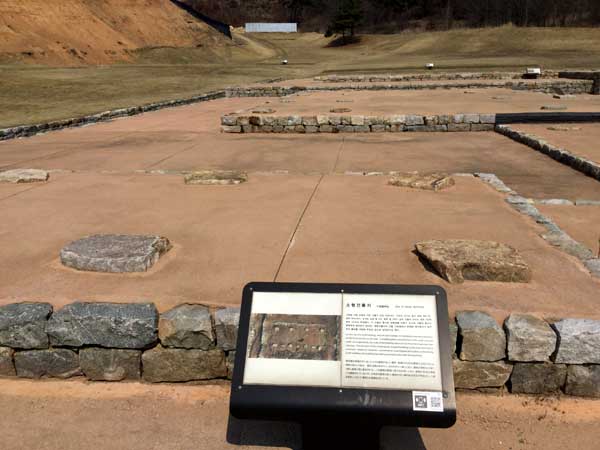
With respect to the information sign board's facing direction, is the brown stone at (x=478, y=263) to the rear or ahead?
to the rear

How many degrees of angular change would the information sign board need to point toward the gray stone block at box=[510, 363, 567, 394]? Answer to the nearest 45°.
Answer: approximately 135° to its left

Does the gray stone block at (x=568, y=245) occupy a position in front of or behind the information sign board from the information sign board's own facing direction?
behind

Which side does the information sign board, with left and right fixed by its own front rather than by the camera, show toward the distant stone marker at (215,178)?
back

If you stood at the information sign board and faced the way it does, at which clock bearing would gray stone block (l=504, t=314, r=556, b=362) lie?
The gray stone block is roughly at 8 o'clock from the information sign board.

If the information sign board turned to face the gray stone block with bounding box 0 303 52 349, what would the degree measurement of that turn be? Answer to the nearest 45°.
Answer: approximately 90° to its right

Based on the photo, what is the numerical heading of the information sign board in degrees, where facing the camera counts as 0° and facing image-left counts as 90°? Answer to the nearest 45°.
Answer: approximately 0°

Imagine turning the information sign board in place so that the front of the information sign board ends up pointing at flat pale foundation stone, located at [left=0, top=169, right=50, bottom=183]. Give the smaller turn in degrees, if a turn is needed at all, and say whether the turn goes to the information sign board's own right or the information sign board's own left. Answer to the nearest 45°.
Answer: approximately 135° to the information sign board's own right

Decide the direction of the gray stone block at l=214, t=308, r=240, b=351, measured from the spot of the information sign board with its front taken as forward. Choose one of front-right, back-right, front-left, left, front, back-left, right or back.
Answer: back-right

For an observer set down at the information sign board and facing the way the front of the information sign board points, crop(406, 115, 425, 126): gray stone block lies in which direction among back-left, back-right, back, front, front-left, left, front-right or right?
back

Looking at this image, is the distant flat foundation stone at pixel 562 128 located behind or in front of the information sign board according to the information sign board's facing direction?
behind
